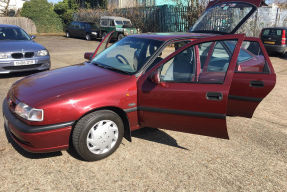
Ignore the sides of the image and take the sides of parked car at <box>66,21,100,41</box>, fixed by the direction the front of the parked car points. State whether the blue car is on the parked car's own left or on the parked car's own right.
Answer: on the parked car's own right

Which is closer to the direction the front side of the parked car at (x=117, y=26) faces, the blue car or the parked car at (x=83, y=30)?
the blue car

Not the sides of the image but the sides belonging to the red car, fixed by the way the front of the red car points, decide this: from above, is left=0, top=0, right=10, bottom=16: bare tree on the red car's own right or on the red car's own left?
on the red car's own right

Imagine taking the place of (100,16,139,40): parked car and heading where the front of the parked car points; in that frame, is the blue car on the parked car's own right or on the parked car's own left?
on the parked car's own right

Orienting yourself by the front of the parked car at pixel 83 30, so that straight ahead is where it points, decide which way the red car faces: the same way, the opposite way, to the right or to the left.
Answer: to the right

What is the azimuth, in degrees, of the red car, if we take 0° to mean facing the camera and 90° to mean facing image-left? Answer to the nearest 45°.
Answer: approximately 45°

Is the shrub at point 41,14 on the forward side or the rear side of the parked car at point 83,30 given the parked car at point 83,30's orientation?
on the rear side

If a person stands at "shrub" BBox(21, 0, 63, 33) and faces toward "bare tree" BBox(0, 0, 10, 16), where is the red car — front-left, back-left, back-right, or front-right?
back-left
